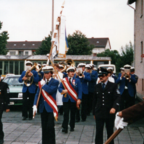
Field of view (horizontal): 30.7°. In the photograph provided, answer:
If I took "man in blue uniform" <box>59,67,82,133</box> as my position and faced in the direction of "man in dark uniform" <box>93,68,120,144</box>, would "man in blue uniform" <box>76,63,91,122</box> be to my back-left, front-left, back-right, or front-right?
back-left

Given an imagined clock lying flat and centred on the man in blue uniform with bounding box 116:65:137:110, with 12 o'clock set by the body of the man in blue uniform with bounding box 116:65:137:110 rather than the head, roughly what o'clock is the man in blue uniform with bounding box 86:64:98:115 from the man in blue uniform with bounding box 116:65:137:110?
the man in blue uniform with bounding box 86:64:98:115 is roughly at 4 o'clock from the man in blue uniform with bounding box 116:65:137:110.

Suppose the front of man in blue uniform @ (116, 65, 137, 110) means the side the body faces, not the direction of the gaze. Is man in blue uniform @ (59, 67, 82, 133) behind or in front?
in front

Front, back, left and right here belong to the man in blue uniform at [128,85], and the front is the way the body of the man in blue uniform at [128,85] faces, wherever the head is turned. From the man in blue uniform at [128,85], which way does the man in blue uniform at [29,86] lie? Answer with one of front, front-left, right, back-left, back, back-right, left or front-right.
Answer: right

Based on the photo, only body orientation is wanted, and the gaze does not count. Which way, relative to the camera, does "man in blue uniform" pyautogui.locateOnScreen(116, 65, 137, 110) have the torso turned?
toward the camera

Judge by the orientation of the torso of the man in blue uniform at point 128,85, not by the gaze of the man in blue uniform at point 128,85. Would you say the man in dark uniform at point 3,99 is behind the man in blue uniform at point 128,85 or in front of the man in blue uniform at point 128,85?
in front

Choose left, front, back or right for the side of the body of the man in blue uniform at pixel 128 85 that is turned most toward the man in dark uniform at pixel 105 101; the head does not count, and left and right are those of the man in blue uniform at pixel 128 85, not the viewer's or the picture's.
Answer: front
